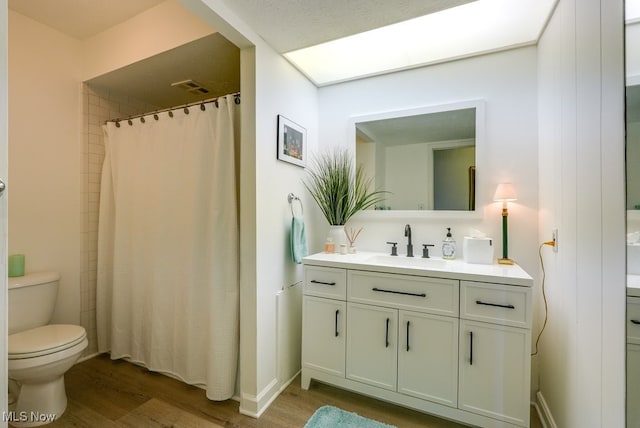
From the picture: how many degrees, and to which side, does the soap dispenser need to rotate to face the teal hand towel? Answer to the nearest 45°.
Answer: approximately 90° to its right

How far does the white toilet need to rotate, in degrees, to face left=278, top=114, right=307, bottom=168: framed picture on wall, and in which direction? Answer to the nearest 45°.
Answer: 0° — it already faces it

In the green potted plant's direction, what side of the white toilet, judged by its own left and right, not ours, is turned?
front

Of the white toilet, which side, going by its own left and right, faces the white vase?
front

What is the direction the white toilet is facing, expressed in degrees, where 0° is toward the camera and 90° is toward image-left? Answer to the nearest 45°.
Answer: approximately 315°

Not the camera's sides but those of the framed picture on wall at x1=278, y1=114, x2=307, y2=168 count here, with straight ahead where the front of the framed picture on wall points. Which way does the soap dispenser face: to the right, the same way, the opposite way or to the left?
to the right

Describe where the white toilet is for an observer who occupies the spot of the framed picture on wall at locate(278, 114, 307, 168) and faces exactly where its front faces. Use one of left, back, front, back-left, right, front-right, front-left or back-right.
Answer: back-right

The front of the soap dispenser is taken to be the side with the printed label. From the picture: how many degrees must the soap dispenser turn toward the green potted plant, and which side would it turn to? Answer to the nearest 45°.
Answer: approximately 90° to its right

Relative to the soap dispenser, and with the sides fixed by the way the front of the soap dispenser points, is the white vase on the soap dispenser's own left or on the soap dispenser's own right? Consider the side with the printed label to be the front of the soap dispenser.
on the soap dispenser's own right

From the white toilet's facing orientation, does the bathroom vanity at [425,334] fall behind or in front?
in front

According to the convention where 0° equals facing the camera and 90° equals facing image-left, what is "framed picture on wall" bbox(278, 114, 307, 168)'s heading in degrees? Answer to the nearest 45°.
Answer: approximately 315°
